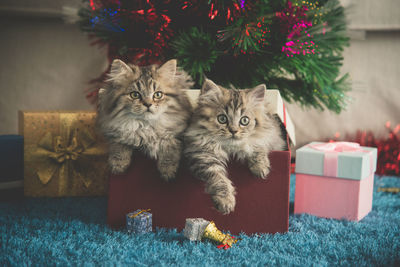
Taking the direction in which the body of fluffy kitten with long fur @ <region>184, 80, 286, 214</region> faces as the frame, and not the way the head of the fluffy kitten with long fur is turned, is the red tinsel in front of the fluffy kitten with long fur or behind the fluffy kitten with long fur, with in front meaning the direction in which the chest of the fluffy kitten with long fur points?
behind

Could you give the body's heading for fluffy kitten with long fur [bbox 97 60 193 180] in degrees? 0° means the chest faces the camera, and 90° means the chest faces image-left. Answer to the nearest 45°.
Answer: approximately 0°

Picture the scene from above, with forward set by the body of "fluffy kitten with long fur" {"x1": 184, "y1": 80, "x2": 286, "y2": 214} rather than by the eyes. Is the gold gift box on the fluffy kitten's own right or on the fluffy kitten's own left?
on the fluffy kitten's own right

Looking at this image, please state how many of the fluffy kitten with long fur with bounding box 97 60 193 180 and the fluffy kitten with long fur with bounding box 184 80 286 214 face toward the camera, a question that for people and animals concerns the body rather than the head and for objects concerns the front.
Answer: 2
